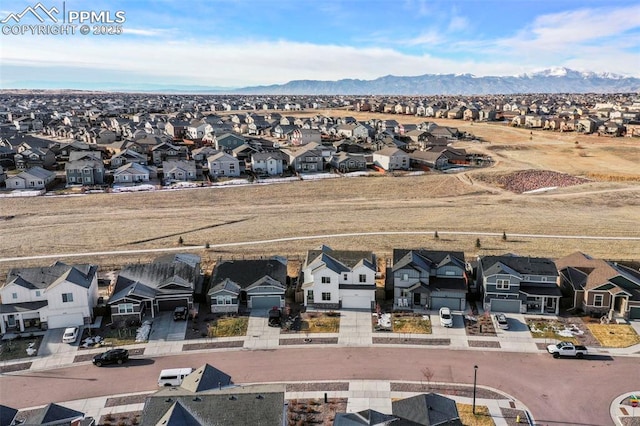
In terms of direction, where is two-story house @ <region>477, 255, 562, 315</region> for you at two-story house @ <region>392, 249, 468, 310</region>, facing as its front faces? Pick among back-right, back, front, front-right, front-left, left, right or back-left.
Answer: left

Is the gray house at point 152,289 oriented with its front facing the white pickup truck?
no

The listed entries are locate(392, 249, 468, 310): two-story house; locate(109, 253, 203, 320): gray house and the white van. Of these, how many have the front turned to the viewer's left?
0

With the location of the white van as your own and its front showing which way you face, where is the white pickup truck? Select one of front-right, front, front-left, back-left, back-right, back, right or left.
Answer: front

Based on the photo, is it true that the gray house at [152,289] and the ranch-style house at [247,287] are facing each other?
no

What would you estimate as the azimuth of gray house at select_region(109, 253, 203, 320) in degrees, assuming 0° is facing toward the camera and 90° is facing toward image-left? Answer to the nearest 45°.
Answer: approximately 0°

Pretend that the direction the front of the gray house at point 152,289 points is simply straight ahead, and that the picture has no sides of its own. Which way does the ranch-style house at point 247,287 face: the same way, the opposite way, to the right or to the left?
the same way

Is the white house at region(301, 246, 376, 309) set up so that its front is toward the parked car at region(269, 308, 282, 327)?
no

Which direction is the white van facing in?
to the viewer's right

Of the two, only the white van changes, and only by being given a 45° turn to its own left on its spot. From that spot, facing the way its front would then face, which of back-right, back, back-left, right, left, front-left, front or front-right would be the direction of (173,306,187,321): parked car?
front-left

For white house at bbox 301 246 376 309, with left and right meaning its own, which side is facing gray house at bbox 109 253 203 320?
right

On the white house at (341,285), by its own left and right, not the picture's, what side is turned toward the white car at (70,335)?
right

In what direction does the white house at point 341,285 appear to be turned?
toward the camera

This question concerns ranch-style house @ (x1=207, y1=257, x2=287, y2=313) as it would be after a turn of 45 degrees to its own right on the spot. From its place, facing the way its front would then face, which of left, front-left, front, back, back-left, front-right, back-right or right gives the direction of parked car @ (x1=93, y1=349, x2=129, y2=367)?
front

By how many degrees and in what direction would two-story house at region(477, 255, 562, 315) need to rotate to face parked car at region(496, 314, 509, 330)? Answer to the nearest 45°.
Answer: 0° — it already faces it

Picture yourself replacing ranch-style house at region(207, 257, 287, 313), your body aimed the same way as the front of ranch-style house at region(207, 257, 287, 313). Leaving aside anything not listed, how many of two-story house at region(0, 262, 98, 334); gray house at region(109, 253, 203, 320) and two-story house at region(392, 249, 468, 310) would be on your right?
2

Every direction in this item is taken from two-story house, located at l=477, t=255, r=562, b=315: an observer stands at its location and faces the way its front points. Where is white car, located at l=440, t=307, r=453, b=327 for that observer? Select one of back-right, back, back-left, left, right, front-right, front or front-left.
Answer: front-right

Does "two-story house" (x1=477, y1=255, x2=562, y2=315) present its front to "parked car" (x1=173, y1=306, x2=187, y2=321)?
no

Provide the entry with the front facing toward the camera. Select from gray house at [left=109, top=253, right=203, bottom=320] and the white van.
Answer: the gray house

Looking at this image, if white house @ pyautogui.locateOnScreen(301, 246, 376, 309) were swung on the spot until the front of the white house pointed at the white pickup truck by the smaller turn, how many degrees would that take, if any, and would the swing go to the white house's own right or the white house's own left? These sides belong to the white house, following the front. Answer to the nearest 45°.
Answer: approximately 45° to the white house's own left
